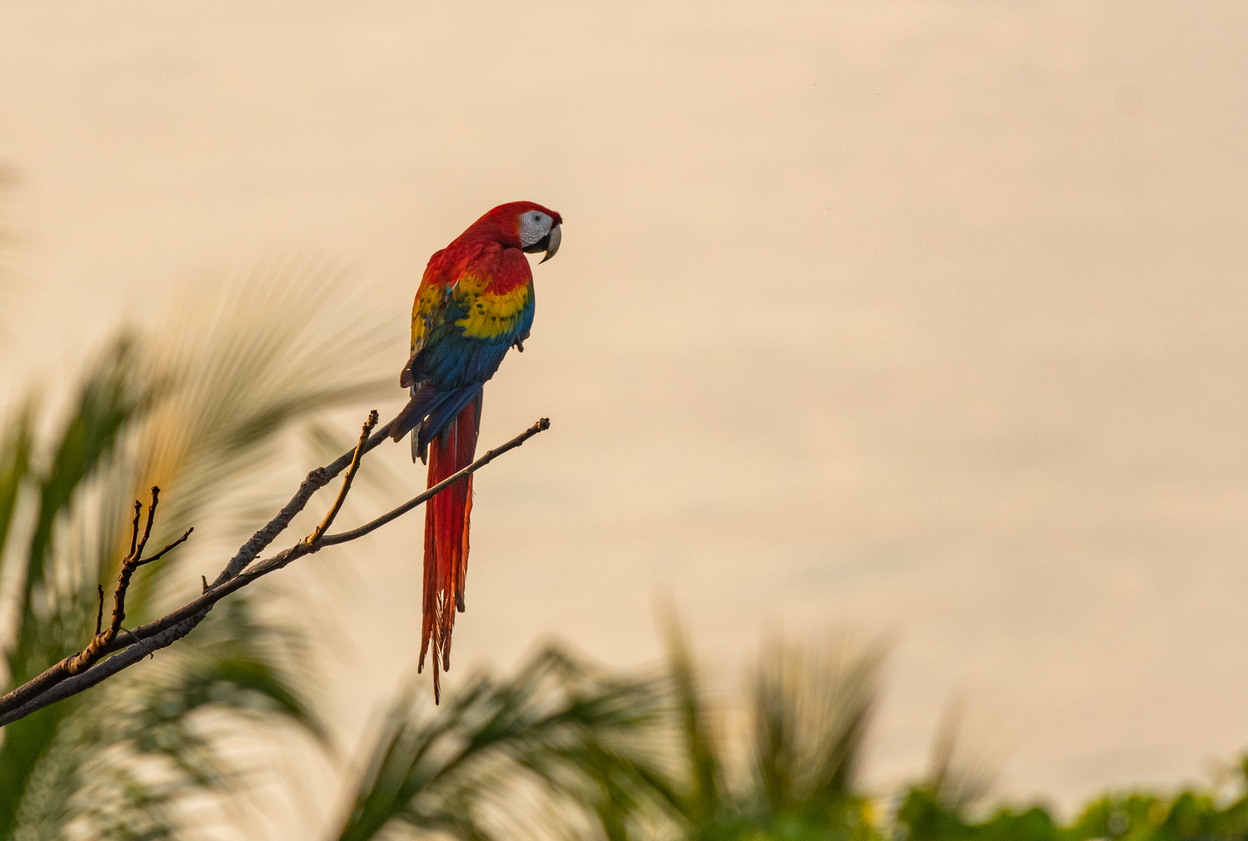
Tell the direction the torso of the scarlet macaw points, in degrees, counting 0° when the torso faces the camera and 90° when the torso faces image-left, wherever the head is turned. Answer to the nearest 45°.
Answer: approximately 225°
